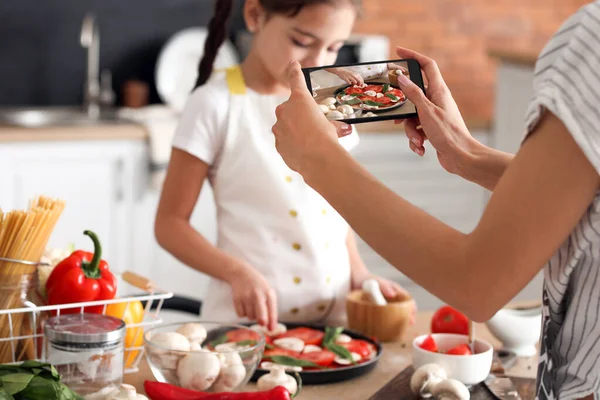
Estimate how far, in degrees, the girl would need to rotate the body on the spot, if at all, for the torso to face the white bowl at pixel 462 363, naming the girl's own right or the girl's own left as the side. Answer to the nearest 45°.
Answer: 0° — they already face it

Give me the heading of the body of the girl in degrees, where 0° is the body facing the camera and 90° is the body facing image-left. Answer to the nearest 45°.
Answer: approximately 315°

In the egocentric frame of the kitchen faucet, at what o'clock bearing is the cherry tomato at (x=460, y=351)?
The cherry tomato is roughly at 10 o'clock from the kitchen faucet.

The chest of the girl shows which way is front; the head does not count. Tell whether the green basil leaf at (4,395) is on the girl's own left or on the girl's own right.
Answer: on the girl's own right

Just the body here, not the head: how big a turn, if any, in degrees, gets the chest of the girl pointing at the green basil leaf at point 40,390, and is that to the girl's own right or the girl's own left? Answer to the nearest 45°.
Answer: approximately 45° to the girl's own right

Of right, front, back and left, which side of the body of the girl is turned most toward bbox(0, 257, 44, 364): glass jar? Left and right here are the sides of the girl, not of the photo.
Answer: right

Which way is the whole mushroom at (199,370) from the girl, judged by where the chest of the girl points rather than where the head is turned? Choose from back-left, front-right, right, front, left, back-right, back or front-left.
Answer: front-right

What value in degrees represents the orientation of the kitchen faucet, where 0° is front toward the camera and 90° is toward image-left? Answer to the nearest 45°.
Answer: approximately 45°

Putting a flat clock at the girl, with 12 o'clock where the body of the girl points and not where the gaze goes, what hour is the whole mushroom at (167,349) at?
The whole mushroom is roughly at 2 o'clock from the girl.
